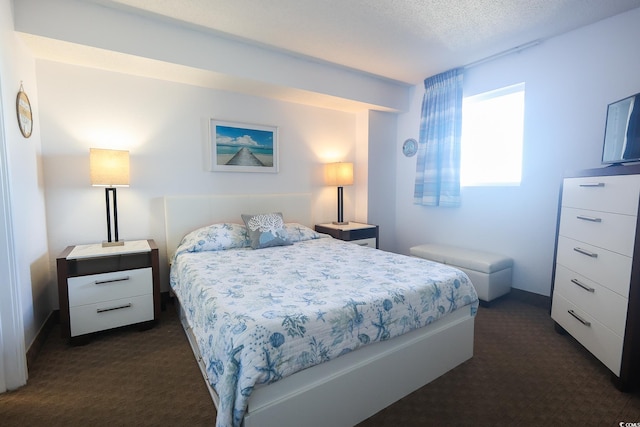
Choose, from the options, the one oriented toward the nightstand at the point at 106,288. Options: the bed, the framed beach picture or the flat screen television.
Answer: the flat screen television

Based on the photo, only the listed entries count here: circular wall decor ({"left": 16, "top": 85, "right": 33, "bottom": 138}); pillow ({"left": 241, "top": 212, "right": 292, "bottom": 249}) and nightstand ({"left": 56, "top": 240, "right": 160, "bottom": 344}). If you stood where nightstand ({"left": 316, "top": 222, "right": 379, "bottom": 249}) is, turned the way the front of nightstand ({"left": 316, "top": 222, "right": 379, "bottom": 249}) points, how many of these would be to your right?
3

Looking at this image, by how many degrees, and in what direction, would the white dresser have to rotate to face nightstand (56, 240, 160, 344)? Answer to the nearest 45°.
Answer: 0° — it already faces it

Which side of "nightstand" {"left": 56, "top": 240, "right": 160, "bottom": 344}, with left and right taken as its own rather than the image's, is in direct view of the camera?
front

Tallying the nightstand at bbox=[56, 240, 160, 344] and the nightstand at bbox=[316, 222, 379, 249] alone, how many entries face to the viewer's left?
0

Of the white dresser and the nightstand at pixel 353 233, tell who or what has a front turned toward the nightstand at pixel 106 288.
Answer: the white dresser

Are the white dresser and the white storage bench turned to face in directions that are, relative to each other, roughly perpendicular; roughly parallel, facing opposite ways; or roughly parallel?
roughly parallel

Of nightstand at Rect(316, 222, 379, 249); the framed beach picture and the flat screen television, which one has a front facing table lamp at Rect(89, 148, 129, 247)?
the flat screen television

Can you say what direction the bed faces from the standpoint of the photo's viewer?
facing the viewer and to the right of the viewer

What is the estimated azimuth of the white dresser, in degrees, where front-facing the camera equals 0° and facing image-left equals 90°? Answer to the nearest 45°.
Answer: approximately 45°

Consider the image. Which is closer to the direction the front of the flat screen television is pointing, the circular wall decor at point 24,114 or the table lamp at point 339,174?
the circular wall decor

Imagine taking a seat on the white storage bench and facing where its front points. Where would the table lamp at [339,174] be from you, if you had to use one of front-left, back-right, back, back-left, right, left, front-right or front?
front-right

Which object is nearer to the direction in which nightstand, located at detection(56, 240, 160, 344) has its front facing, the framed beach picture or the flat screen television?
the flat screen television

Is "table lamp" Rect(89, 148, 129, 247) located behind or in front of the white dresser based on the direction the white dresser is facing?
in front

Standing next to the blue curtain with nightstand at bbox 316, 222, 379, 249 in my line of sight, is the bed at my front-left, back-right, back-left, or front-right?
front-left

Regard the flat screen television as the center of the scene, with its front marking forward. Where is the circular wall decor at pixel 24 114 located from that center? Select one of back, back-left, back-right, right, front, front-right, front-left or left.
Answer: front

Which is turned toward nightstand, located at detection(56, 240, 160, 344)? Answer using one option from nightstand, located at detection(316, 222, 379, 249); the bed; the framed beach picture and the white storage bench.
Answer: the white storage bench
